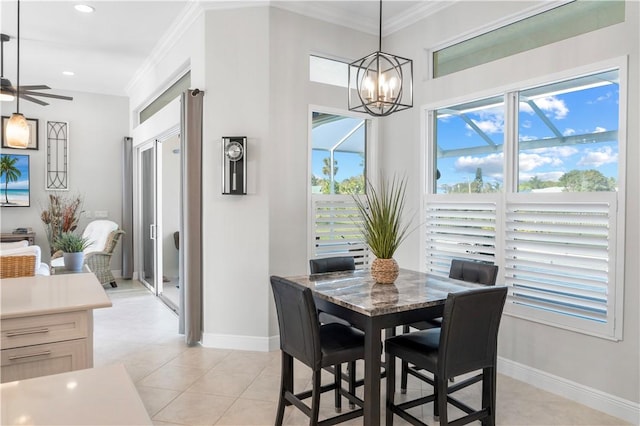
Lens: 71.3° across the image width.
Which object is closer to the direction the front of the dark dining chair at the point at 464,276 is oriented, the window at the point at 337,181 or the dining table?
the dining table

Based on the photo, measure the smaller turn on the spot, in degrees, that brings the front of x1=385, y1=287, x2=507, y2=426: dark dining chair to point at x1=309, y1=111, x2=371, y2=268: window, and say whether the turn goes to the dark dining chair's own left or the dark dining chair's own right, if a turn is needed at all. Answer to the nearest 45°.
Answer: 0° — it already faces it

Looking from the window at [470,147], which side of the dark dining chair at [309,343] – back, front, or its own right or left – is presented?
front

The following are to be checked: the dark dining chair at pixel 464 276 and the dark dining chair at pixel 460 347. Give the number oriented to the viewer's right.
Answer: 0

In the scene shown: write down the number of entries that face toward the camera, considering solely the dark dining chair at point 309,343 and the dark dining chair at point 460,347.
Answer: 0

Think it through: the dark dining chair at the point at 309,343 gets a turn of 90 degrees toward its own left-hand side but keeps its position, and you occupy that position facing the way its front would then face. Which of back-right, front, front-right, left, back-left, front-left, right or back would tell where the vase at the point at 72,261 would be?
front

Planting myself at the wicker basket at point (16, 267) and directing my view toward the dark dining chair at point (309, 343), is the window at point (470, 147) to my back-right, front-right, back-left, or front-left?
front-left

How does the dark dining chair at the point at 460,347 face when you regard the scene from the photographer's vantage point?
facing away from the viewer and to the left of the viewer

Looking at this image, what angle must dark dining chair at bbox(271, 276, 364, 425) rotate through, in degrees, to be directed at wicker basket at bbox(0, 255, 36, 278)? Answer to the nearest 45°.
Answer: approximately 135° to its left

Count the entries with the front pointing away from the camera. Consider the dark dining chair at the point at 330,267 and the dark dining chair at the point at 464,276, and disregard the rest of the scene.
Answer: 0

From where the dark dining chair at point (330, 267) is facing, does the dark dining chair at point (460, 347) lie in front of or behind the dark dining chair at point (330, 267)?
in front

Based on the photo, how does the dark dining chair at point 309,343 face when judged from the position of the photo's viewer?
facing away from the viewer and to the right of the viewer

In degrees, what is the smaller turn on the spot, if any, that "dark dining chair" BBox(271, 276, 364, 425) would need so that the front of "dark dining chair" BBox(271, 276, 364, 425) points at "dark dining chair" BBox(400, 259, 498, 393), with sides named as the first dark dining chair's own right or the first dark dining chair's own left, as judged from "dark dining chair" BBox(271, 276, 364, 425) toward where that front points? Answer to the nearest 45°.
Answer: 0° — it already faces it
